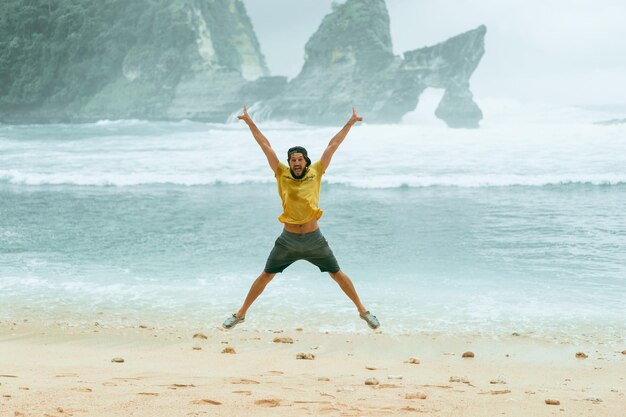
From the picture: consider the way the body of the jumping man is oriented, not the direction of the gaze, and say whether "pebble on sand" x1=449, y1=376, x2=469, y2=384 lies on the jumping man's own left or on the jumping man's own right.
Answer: on the jumping man's own left

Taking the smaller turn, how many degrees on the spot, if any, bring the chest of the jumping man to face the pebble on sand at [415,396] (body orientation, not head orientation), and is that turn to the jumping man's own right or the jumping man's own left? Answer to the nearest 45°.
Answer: approximately 45° to the jumping man's own left

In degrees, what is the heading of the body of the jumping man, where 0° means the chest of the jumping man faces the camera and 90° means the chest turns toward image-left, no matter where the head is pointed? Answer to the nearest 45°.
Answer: approximately 0°

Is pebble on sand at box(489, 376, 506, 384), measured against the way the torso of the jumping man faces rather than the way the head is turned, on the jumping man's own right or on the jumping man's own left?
on the jumping man's own left
